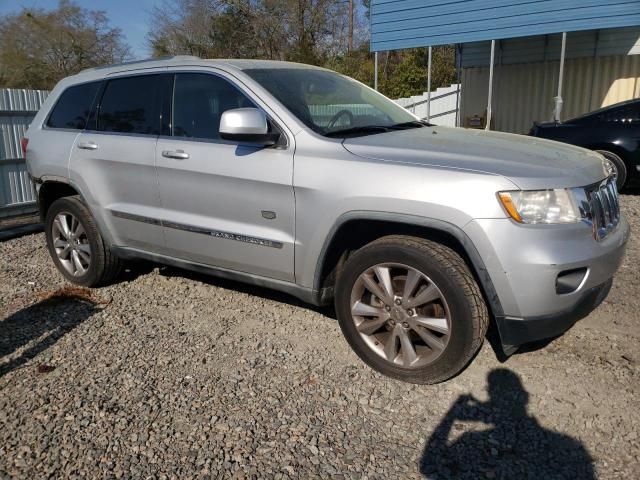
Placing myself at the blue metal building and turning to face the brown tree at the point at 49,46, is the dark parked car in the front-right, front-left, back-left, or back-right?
back-left

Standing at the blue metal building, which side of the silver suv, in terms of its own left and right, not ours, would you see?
left

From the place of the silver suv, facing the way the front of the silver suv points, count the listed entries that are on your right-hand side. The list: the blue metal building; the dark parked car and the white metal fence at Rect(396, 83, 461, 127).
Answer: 0

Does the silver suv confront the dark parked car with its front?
no

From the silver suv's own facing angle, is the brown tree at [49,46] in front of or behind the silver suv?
behind

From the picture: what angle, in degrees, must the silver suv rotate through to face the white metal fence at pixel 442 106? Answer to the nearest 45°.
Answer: approximately 135° to its left

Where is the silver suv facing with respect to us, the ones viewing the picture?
facing the viewer and to the right of the viewer

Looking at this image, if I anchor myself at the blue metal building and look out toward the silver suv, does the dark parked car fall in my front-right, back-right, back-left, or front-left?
front-left
